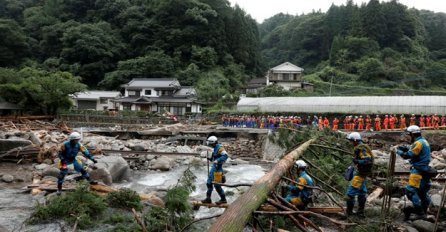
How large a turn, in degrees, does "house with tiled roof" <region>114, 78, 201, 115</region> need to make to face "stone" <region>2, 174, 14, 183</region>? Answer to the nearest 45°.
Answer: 0° — it already faces it

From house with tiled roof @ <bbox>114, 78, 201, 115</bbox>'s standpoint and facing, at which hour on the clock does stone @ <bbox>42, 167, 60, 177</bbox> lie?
The stone is roughly at 12 o'clock from the house with tiled roof.

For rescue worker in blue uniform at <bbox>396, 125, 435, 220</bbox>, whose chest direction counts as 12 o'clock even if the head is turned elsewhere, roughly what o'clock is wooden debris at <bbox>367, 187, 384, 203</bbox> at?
The wooden debris is roughly at 2 o'clock from the rescue worker in blue uniform.

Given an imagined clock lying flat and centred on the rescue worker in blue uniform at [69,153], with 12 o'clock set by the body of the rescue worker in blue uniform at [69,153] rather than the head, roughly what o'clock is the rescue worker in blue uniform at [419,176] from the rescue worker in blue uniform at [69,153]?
the rescue worker in blue uniform at [419,176] is roughly at 12 o'clock from the rescue worker in blue uniform at [69,153].

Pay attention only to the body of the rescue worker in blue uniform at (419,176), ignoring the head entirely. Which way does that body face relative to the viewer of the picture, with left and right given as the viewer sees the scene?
facing to the left of the viewer

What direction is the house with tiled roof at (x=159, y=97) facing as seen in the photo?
toward the camera

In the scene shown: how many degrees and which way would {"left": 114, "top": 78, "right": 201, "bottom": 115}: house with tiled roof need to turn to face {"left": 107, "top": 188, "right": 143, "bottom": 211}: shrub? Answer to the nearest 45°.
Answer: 0° — it already faces it

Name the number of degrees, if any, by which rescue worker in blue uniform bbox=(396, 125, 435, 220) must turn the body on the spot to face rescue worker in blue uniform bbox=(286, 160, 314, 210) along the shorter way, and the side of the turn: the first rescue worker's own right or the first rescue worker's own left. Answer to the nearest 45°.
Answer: approximately 45° to the first rescue worker's own left

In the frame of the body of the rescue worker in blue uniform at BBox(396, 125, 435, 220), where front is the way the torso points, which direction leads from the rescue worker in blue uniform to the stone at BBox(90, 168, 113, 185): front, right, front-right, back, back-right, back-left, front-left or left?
front

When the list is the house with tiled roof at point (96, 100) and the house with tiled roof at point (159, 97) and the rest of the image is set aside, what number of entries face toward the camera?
2

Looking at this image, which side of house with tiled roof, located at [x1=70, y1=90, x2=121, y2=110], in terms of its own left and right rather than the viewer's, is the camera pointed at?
front

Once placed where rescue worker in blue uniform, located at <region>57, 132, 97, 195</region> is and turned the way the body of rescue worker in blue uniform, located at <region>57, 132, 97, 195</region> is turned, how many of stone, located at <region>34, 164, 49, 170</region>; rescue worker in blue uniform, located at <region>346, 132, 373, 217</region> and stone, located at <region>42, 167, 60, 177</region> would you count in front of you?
1
